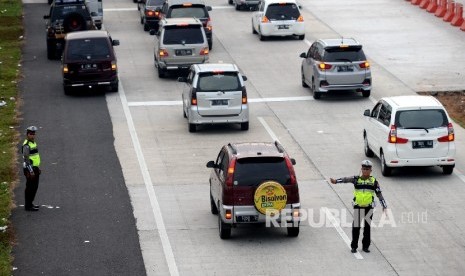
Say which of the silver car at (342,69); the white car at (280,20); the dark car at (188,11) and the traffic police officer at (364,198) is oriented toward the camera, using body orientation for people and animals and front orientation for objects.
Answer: the traffic police officer

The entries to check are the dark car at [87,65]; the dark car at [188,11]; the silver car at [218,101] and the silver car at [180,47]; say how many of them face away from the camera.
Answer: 4

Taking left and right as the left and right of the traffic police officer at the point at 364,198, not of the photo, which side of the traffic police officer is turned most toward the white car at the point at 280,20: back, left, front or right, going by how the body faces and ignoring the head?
back

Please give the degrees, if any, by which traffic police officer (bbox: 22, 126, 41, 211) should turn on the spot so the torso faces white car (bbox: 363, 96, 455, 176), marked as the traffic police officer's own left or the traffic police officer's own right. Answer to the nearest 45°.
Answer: approximately 45° to the traffic police officer's own left

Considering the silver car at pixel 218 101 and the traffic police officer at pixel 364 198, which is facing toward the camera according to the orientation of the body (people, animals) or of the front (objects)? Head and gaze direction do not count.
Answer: the traffic police officer

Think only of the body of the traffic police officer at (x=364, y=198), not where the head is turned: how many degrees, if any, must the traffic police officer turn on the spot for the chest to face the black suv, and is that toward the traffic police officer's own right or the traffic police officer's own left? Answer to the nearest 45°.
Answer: approximately 135° to the traffic police officer's own right

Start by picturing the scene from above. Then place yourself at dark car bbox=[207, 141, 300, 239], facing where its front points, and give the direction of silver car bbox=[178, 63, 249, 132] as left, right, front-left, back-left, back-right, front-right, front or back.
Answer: front

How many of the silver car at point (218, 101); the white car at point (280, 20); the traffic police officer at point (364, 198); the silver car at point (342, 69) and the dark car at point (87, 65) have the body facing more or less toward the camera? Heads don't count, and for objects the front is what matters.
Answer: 1

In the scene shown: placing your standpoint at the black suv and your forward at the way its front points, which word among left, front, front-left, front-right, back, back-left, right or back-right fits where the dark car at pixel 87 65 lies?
back

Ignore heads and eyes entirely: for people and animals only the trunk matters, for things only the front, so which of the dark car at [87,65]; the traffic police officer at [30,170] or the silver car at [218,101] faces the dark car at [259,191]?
the traffic police officer

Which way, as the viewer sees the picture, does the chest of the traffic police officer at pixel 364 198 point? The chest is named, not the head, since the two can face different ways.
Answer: toward the camera

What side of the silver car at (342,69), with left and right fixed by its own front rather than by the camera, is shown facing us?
back

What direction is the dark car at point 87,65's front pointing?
away from the camera

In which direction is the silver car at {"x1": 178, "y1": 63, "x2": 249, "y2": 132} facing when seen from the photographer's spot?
facing away from the viewer

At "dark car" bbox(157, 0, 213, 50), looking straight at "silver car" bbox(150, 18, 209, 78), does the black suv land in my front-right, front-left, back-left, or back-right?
front-right

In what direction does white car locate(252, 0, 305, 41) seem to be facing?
away from the camera

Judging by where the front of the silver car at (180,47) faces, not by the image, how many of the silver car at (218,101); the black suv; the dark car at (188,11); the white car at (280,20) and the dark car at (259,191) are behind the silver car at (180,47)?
2

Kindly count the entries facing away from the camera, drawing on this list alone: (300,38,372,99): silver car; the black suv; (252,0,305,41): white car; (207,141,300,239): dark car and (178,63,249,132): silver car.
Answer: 5

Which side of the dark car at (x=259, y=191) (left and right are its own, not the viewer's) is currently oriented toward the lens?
back

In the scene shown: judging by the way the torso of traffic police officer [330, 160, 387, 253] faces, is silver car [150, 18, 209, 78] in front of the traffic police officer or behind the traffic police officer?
behind

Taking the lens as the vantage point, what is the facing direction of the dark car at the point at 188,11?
facing away from the viewer

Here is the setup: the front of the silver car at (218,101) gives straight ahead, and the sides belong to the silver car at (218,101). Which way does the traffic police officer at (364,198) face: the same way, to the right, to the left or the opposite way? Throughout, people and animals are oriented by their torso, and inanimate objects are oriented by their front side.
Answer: the opposite way
